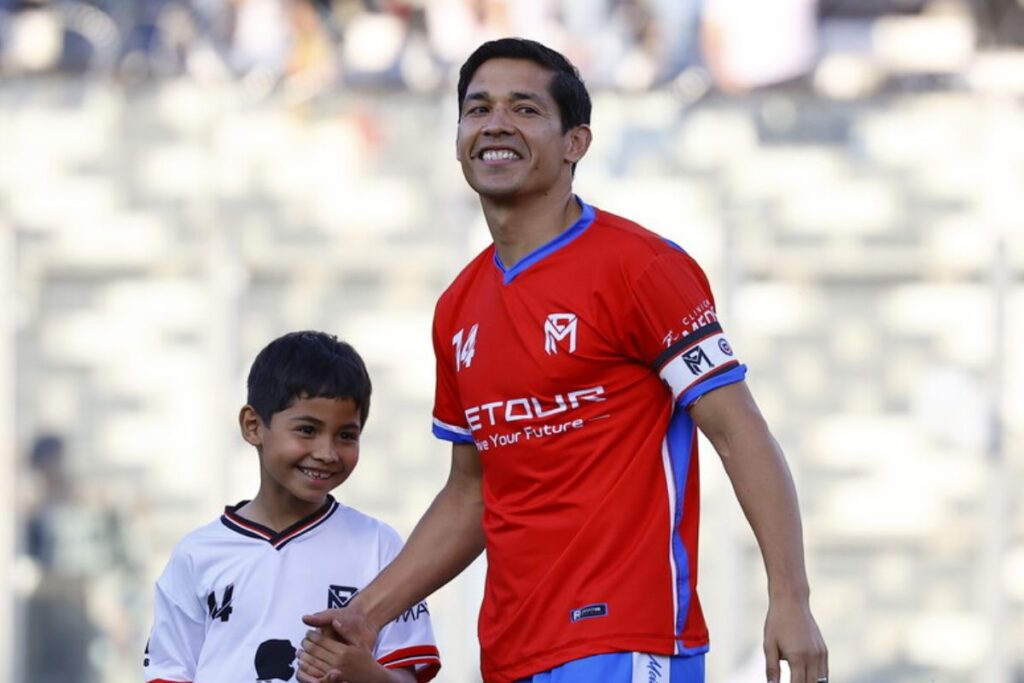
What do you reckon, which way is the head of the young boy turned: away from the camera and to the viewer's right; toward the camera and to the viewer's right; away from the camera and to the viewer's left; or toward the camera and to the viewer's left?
toward the camera and to the viewer's right

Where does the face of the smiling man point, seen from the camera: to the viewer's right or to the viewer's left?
to the viewer's left

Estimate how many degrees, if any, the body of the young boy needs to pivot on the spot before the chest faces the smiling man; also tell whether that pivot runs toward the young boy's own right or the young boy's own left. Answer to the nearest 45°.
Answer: approximately 45° to the young boy's own left

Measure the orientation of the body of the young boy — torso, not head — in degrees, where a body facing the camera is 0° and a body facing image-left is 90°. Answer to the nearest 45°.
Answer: approximately 0°

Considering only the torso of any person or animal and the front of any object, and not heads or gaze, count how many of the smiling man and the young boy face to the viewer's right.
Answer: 0

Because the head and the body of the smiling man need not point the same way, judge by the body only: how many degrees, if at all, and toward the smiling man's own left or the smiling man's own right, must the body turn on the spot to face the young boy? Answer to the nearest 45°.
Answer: approximately 90° to the smiling man's own right

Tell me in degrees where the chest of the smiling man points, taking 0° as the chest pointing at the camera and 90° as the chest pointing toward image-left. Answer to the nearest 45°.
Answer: approximately 45°
